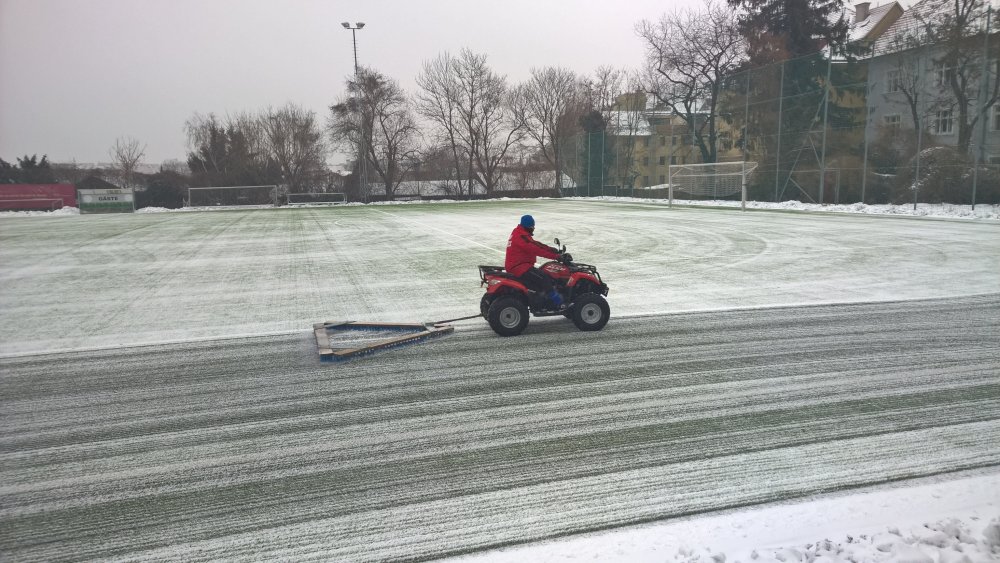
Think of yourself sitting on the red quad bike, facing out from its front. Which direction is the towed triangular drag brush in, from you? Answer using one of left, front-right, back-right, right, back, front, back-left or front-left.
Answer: back

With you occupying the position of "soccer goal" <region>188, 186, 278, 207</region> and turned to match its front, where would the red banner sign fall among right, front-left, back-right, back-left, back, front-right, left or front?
right

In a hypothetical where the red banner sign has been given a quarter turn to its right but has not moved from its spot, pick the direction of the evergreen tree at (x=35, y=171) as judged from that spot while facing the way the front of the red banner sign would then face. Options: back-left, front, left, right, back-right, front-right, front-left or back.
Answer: right

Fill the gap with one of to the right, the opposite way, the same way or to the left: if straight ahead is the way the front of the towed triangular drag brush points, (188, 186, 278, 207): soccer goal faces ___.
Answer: to the right

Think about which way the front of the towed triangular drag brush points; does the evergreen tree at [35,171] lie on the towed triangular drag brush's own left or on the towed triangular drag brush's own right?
on the towed triangular drag brush's own left

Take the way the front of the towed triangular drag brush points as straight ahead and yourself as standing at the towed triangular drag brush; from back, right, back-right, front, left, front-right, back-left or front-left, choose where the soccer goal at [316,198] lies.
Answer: left

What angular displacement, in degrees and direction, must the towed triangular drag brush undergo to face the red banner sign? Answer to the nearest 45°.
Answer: approximately 135° to its left

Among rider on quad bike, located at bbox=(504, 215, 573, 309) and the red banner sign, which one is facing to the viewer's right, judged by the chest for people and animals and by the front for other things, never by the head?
the rider on quad bike

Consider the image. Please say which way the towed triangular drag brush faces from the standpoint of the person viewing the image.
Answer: facing to the right of the viewer

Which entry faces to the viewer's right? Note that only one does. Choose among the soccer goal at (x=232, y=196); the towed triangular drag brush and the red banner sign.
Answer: the towed triangular drag brush

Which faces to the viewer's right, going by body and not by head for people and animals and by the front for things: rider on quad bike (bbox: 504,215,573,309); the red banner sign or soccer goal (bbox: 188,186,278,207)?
the rider on quad bike

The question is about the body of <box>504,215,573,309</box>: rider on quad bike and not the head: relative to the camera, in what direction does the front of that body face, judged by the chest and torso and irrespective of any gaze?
to the viewer's right

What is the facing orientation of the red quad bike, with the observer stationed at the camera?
facing to the right of the viewer
